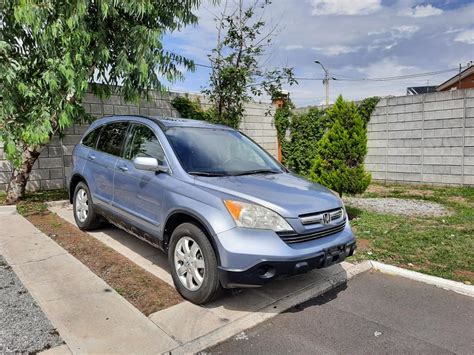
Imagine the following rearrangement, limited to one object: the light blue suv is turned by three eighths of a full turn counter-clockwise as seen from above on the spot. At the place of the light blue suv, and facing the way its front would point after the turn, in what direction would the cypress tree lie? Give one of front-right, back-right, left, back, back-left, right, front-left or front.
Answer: front-right

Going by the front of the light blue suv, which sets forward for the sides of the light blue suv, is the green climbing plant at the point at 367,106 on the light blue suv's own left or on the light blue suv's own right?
on the light blue suv's own left

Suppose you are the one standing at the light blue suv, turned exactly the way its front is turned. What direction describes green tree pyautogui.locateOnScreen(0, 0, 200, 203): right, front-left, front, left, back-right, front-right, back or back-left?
back

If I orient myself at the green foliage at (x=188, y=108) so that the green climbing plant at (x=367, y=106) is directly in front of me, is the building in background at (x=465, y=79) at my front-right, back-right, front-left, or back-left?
front-left

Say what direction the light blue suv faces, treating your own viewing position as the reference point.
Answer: facing the viewer and to the right of the viewer

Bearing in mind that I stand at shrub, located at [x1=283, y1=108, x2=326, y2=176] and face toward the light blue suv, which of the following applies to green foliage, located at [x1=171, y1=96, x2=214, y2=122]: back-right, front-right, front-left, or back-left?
front-right

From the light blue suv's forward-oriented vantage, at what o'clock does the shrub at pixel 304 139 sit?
The shrub is roughly at 8 o'clock from the light blue suv.

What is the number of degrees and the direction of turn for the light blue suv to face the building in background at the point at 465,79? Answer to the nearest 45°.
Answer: approximately 90° to its left
